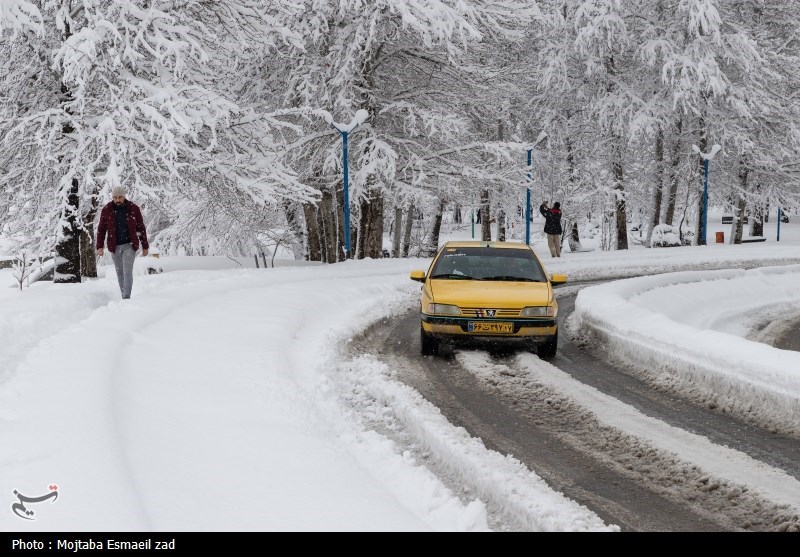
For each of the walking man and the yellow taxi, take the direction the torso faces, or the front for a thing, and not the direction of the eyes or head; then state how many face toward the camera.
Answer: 2

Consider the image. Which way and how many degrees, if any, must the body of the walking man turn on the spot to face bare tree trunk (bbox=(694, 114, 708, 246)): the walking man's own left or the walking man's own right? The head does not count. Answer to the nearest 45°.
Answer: approximately 135° to the walking man's own left

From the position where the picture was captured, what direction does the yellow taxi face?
facing the viewer

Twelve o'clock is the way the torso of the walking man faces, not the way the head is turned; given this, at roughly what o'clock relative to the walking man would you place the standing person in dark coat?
The standing person in dark coat is roughly at 8 o'clock from the walking man.

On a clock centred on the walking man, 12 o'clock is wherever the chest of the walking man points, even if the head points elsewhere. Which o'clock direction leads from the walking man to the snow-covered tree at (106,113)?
The snow-covered tree is roughly at 6 o'clock from the walking man.

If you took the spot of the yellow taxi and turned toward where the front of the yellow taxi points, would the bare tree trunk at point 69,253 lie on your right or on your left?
on your right

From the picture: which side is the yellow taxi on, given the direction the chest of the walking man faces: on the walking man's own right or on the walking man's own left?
on the walking man's own left

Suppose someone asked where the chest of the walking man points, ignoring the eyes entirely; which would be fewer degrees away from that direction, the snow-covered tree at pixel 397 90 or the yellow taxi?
the yellow taxi

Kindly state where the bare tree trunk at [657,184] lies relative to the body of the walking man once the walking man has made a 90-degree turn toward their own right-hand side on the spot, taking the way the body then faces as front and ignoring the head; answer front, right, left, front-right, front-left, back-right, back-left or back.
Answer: back-right

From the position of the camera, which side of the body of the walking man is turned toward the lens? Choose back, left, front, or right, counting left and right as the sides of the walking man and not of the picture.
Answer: front

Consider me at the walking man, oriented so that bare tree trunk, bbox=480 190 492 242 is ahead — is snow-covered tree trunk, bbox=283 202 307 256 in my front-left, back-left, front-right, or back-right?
front-left

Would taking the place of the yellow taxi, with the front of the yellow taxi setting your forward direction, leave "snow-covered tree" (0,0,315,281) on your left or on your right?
on your right

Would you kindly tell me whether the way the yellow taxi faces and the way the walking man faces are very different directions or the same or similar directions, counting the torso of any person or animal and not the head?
same or similar directions

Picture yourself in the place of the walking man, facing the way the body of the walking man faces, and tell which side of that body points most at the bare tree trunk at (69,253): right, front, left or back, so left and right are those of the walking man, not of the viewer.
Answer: back

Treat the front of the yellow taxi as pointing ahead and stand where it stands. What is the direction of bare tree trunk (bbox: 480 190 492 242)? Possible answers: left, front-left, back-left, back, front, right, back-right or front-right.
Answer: back
